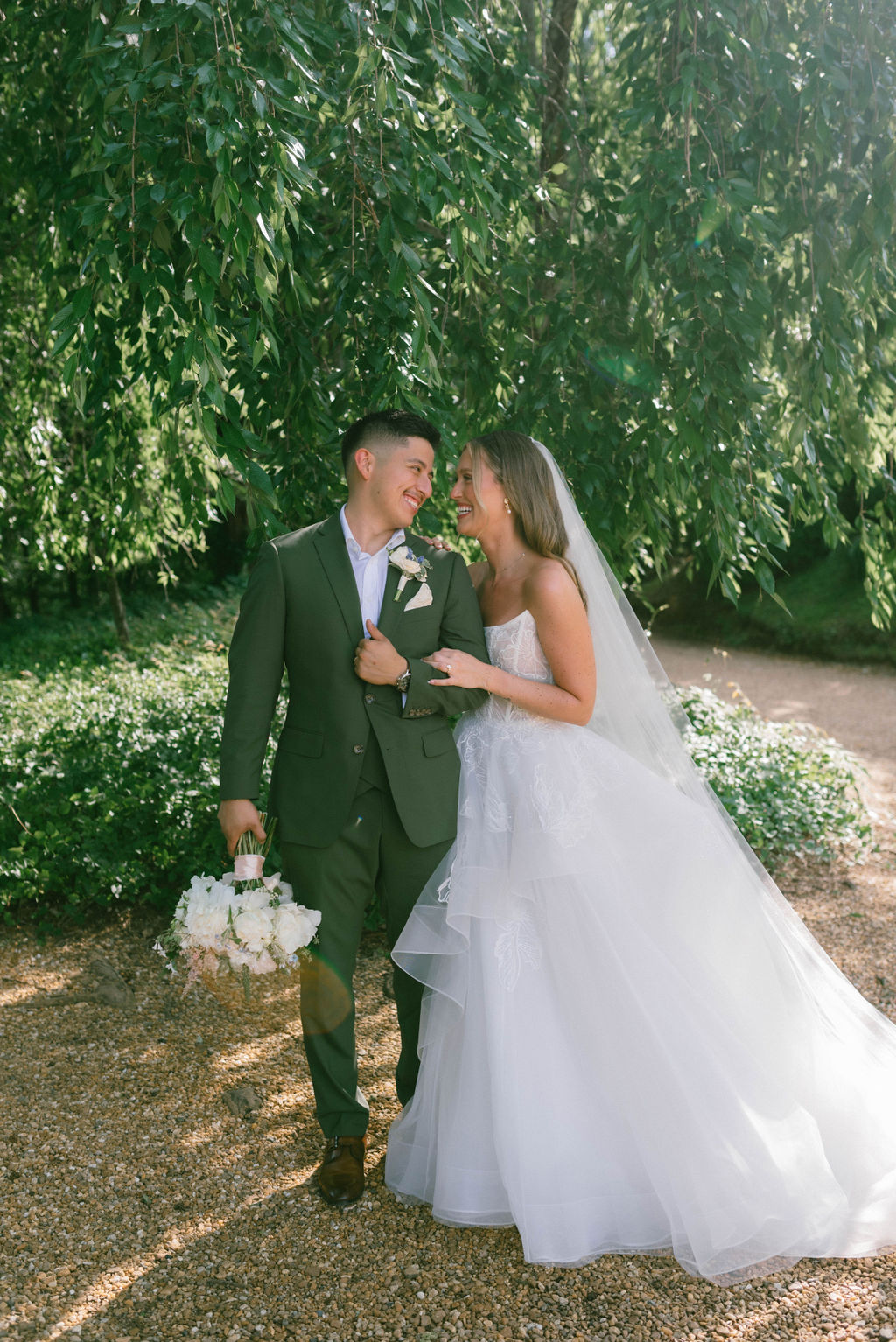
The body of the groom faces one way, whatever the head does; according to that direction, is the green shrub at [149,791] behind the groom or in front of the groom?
behind

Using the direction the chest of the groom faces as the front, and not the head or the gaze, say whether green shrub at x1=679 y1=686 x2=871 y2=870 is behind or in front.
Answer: behind

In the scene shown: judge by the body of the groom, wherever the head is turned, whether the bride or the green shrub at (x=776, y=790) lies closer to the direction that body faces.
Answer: the bride

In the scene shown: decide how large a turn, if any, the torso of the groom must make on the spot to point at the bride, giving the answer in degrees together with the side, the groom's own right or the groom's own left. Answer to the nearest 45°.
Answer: approximately 90° to the groom's own left

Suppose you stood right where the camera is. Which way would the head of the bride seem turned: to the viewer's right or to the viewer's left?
to the viewer's left

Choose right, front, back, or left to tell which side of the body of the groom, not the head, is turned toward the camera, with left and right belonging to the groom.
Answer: front
